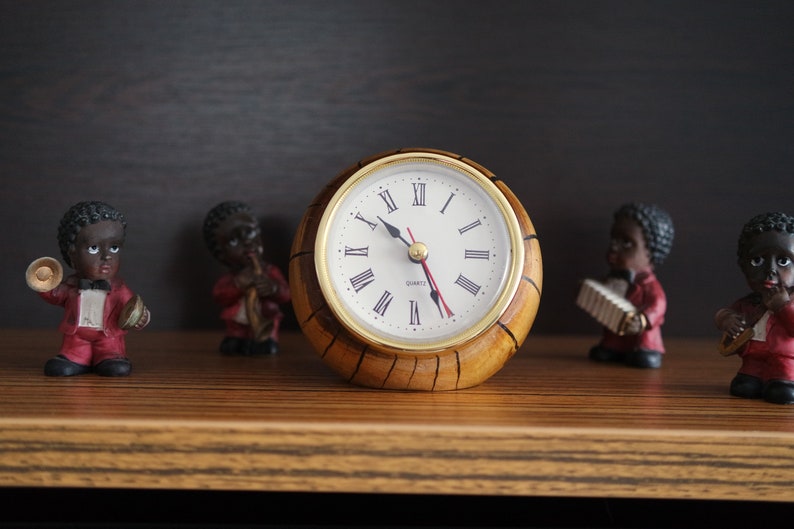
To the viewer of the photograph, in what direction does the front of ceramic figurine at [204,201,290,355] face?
facing the viewer and to the right of the viewer

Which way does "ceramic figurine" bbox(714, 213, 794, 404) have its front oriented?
toward the camera

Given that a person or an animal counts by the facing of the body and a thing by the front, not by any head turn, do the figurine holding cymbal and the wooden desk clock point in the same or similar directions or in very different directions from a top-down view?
same or similar directions

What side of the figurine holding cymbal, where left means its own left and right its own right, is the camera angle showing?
front

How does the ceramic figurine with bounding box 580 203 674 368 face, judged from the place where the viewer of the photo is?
facing the viewer and to the left of the viewer

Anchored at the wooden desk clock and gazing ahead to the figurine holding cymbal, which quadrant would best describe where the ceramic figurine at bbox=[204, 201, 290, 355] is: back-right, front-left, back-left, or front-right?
front-right

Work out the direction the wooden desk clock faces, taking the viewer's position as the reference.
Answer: facing the viewer

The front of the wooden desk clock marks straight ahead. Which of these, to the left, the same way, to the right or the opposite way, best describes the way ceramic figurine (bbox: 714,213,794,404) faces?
the same way
